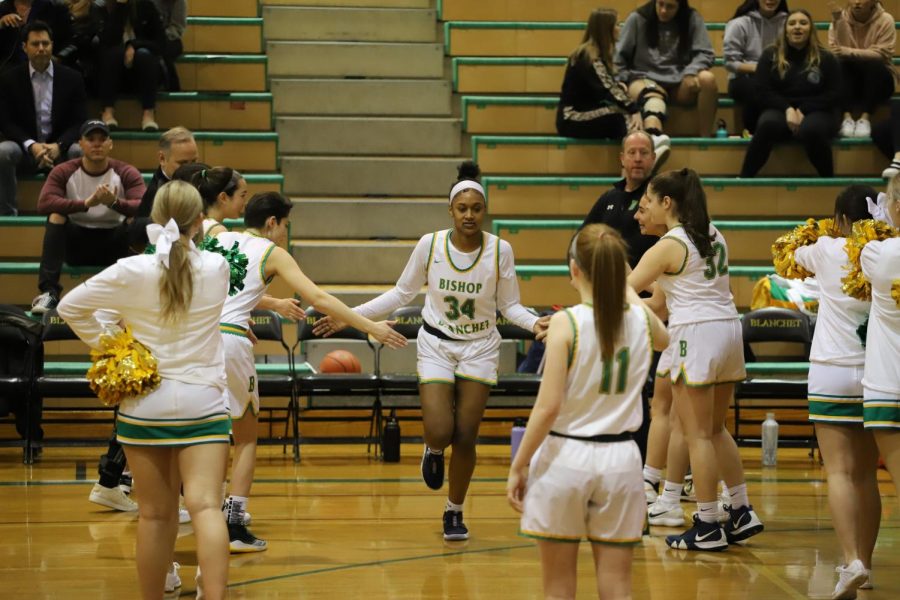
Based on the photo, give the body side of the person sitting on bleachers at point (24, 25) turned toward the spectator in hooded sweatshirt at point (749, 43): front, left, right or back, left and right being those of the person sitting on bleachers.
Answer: left

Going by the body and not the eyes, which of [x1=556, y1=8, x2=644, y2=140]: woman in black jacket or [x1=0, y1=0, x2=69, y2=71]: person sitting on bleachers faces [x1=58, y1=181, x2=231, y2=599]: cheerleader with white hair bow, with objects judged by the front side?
the person sitting on bleachers

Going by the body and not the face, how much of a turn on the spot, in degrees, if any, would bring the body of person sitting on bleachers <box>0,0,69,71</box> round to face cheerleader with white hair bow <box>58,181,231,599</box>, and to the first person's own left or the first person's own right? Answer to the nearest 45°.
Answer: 0° — they already face them

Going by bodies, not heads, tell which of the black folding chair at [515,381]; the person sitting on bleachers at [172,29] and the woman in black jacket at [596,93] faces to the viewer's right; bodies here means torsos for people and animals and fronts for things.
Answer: the woman in black jacket

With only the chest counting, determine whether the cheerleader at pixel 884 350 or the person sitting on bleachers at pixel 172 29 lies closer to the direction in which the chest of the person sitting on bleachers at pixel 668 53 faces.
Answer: the cheerleader

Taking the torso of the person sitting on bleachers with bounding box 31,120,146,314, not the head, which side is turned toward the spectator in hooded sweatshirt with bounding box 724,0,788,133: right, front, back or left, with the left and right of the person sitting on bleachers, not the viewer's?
left

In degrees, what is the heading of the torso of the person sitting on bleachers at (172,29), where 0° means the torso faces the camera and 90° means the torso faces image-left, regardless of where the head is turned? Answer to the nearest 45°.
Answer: approximately 0°

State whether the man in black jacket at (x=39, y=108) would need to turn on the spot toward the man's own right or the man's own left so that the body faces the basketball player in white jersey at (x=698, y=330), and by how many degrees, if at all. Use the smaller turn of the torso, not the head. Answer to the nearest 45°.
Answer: approximately 45° to the man's own left

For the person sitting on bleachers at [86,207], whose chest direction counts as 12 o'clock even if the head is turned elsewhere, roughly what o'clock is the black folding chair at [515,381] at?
The black folding chair is roughly at 10 o'clock from the person sitting on bleachers.
